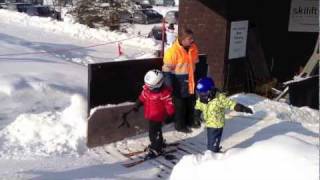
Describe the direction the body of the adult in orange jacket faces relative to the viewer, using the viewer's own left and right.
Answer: facing the viewer and to the right of the viewer

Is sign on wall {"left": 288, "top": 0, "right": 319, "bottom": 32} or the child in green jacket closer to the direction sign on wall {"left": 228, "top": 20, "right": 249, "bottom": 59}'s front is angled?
the child in green jacket

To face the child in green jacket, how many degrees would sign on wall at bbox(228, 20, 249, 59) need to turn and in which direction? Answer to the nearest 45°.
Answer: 0° — it already faces them

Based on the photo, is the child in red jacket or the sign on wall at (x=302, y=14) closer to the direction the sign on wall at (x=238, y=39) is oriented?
the child in red jacket

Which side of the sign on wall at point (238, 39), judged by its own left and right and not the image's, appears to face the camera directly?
front

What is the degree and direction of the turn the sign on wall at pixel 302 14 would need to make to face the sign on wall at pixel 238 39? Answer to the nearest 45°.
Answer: approximately 45° to its right

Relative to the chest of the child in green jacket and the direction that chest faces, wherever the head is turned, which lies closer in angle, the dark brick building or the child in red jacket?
the child in red jacket

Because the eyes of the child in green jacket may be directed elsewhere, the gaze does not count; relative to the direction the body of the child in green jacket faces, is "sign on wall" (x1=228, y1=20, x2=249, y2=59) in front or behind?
behind

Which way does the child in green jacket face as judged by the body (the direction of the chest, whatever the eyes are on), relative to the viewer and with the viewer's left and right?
facing the viewer and to the left of the viewer

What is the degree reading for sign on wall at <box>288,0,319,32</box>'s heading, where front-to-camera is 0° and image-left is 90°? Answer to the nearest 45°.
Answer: approximately 0°

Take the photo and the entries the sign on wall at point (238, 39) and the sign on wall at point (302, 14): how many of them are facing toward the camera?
2

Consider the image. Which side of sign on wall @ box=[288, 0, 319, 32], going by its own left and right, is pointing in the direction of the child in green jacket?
front

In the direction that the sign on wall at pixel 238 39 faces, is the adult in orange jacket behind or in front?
in front
